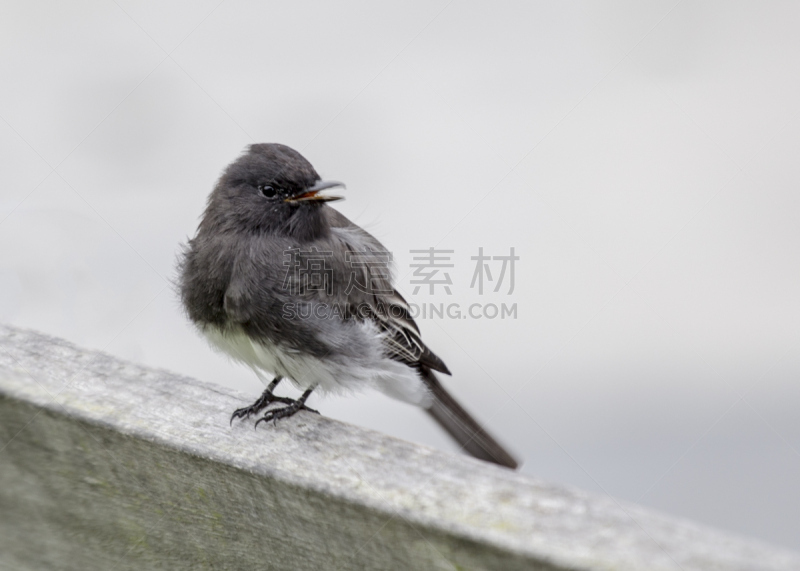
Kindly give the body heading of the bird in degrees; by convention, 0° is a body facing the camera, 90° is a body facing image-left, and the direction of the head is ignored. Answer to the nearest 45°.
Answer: approximately 45°
